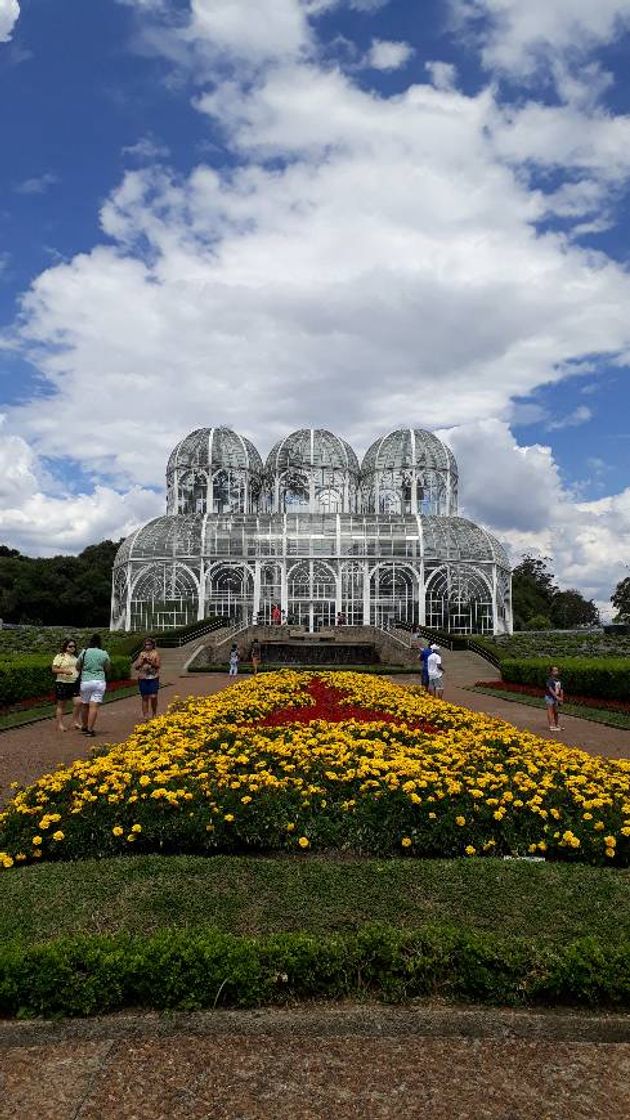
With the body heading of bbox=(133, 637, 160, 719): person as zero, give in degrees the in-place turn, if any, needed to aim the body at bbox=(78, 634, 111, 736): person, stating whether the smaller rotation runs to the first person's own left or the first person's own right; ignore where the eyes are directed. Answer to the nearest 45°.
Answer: approximately 45° to the first person's own right

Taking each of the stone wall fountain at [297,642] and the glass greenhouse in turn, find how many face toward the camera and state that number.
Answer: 2

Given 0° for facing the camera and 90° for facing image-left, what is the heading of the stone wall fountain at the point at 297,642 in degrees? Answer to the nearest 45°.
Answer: approximately 0°

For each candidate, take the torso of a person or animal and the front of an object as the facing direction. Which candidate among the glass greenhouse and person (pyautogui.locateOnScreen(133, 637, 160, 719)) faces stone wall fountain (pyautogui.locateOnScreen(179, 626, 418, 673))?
the glass greenhouse

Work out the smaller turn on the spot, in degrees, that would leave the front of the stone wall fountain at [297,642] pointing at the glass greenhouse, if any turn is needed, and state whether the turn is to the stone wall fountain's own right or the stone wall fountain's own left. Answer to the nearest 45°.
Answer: approximately 180°

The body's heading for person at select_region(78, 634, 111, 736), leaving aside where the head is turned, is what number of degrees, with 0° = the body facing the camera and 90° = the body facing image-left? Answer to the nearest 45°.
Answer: approximately 180°

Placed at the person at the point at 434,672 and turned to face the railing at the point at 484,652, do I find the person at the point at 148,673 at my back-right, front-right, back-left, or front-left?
back-left
